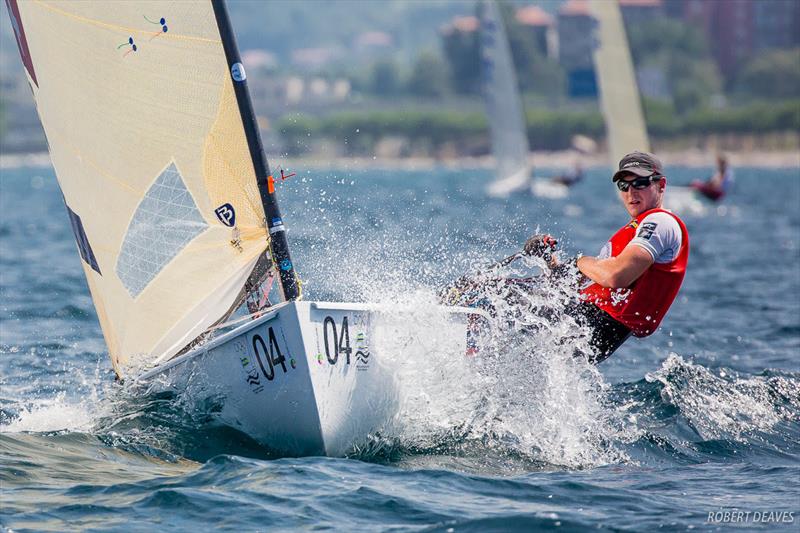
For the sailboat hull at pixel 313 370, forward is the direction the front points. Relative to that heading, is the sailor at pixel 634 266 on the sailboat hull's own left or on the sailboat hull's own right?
on the sailboat hull's own left

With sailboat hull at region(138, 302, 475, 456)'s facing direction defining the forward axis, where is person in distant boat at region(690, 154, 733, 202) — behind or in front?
behind

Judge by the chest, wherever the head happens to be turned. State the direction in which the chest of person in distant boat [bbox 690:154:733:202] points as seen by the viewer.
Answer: to the viewer's left

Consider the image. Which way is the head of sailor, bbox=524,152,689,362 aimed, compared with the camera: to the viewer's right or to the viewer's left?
to the viewer's left

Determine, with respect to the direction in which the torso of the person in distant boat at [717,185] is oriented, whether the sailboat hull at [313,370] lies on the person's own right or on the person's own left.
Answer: on the person's own left

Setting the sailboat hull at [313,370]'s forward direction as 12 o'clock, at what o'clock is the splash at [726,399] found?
The splash is roughly at 8 o'clock from the sailboat hull.

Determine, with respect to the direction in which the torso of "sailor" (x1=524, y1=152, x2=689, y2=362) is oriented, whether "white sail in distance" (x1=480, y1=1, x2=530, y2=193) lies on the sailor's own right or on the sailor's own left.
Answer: on the sailor's own right

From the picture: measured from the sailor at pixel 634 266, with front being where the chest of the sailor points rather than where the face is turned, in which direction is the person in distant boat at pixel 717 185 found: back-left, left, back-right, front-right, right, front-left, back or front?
back-right

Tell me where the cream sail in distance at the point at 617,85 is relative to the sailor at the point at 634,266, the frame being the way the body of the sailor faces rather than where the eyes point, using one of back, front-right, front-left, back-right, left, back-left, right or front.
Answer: back-right

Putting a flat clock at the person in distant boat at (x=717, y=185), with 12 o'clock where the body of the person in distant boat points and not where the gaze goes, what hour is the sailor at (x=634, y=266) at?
The sailor is roughly at 9 o'clock from the person in distant boat.

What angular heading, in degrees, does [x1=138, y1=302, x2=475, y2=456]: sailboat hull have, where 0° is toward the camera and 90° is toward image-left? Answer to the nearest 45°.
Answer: approximately 0°
